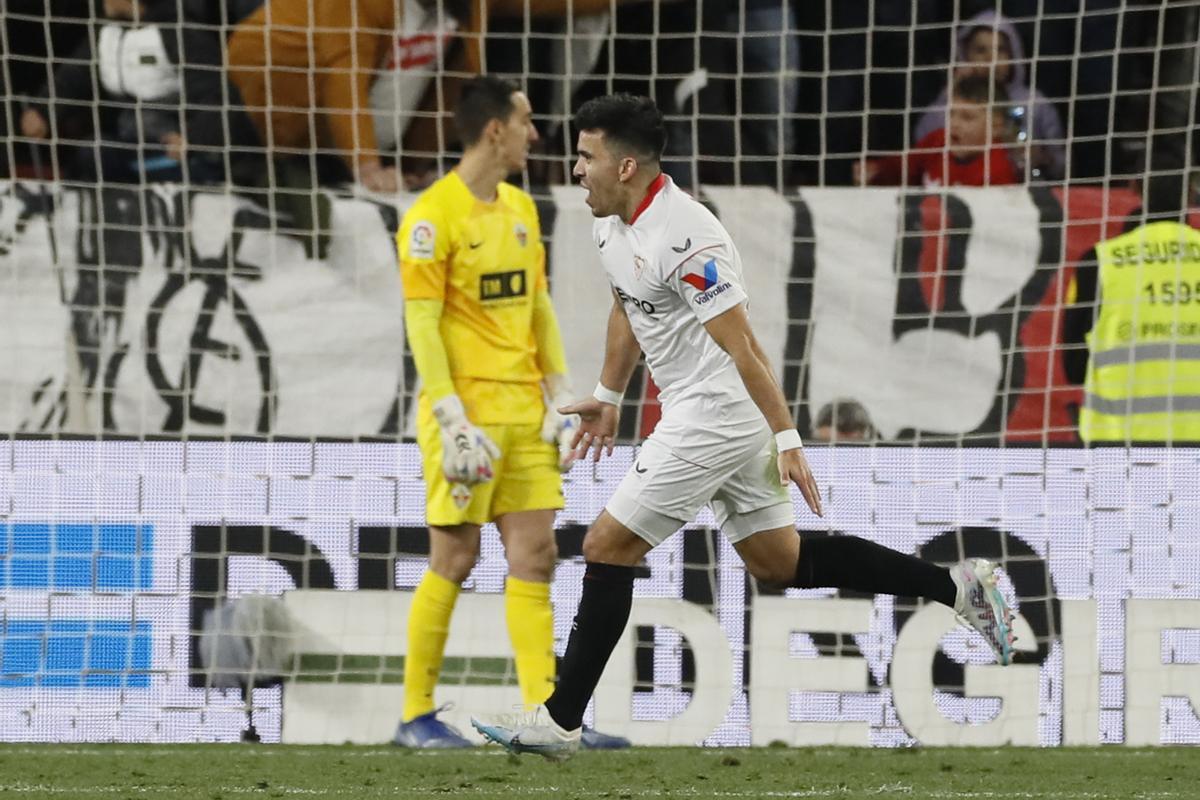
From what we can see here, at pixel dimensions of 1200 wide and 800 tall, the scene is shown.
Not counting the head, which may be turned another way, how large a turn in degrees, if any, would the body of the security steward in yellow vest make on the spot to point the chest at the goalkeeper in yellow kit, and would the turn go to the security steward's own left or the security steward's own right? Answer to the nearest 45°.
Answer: approximately 135° to the security steward's own left

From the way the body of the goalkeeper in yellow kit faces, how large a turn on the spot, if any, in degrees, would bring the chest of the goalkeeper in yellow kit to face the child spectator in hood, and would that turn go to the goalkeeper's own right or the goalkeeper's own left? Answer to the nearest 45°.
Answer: approximately 90° to the goalkeeper's own left

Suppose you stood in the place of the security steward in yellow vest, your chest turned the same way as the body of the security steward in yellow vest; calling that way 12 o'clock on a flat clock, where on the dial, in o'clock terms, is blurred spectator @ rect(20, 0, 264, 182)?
The blurred spectator is roughly at 9 o'clock from the security steward in yellow vest.

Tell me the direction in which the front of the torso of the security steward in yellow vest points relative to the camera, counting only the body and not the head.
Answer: away from the camera

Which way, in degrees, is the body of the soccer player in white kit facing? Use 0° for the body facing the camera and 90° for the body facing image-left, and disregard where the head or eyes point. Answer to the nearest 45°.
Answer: approximately 45°

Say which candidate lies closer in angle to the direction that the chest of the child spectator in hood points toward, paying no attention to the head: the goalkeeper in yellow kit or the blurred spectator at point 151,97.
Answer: the goalkeeper in yellow kit

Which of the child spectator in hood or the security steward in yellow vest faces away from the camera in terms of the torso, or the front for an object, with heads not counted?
the security steward in yellow vest

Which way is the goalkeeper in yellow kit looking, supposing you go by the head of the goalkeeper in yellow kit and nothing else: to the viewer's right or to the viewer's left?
to the viewer's right

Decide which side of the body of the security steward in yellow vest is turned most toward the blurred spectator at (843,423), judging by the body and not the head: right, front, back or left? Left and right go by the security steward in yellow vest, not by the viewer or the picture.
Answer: left

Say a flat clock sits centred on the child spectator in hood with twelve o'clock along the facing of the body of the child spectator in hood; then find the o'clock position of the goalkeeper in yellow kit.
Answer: The goalkeeper in yellow kit is roughly at 1 o'clock from the child spectator in hood.

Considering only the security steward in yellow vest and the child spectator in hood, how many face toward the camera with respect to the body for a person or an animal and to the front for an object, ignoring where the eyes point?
1

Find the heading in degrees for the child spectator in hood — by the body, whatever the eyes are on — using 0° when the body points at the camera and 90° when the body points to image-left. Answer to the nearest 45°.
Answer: approximately 0°

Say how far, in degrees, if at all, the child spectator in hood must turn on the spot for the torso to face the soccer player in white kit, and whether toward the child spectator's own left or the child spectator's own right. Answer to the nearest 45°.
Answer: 0° — they already face them

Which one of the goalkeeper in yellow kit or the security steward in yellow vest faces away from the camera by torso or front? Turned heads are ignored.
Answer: the security steward in yellow vest
